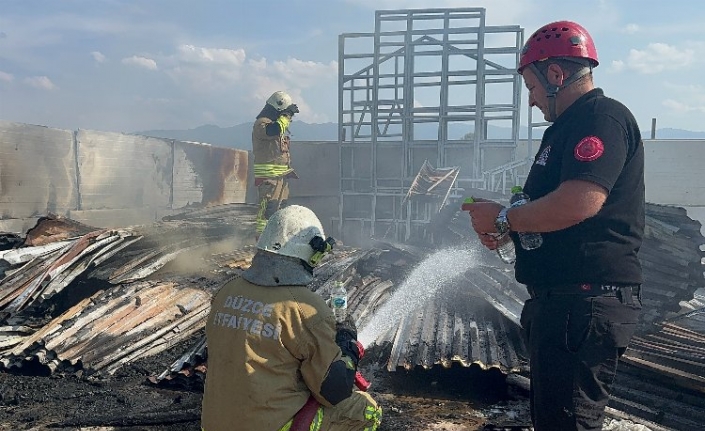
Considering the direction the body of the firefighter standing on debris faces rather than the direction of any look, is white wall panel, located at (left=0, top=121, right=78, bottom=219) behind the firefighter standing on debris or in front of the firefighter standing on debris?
behind

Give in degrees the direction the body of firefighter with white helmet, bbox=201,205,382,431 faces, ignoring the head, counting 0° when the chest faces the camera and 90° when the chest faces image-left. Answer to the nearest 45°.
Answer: approximately 225°

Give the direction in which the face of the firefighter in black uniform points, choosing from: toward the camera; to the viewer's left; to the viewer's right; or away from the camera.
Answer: to the viewer's left

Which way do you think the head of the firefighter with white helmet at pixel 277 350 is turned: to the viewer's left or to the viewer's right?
to the viewer's right

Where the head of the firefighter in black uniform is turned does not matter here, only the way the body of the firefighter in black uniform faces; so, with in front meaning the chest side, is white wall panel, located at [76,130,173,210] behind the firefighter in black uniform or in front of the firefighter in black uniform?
in front

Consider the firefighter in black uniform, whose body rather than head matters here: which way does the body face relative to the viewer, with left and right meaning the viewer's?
facing to the left of the viewer

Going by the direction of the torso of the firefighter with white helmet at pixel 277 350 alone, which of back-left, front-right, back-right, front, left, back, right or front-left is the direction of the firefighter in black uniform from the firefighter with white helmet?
front-right

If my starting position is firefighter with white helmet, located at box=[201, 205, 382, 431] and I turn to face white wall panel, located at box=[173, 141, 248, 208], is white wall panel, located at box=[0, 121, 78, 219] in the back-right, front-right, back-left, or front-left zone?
front-left
